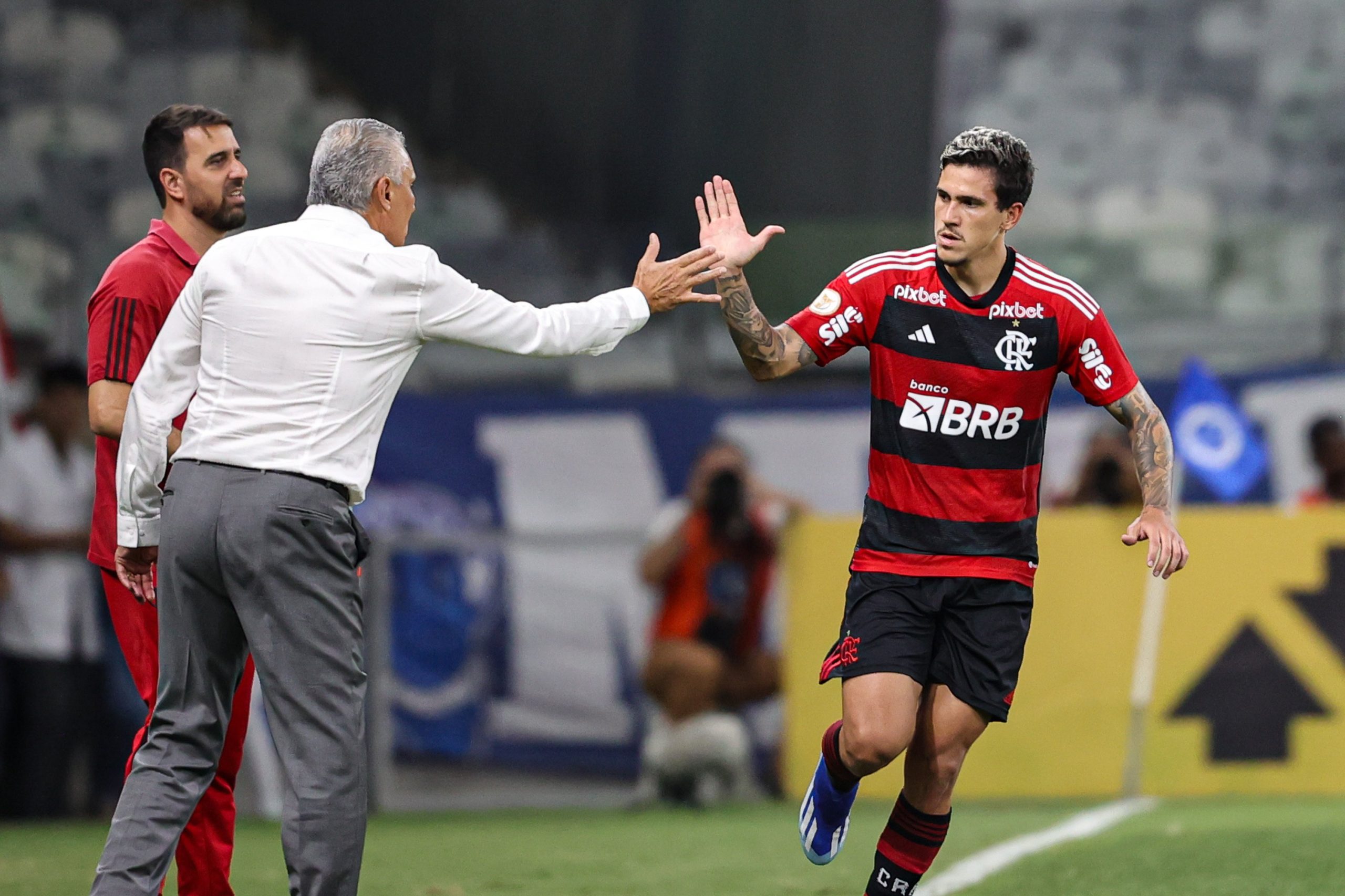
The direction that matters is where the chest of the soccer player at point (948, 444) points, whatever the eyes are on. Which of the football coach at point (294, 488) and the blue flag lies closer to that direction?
the football coach

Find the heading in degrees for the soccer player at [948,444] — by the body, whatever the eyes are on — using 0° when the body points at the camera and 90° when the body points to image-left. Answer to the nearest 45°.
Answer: approximately 0°

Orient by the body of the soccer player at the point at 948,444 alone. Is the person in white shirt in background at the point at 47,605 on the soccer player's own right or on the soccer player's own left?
on the soccer player's own right

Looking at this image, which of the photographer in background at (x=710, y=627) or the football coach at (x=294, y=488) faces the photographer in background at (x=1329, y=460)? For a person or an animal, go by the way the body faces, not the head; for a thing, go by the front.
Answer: the football coach

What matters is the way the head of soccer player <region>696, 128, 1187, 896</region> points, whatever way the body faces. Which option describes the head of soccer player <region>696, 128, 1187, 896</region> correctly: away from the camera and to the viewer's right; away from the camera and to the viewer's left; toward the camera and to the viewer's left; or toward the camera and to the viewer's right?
toward the camera and to the viewer's left

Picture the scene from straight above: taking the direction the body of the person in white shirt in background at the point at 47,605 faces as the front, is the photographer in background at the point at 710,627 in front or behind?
in front

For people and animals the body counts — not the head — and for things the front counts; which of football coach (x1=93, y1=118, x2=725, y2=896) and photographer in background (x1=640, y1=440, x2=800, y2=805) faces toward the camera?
the photographer in background

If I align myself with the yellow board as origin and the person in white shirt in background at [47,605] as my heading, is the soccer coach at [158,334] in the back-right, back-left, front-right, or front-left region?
front-left

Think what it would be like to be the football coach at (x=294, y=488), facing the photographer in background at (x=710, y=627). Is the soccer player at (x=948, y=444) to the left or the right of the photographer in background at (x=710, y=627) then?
right

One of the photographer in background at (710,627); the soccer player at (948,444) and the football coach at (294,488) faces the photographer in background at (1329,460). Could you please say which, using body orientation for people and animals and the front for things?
the football coach

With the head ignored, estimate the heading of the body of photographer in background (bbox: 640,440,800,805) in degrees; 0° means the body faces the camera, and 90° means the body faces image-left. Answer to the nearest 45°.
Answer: approximately 0°

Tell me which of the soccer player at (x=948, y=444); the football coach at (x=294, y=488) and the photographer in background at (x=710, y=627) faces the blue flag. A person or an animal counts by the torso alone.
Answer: the football coach

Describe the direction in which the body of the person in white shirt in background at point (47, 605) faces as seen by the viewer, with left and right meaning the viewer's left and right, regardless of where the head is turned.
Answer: facing the viewer and to the right of the viewer

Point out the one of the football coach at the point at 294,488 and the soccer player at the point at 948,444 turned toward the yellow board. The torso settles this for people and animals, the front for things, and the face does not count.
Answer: the football coach

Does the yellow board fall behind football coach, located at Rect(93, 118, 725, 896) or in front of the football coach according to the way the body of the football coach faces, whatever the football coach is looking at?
in front

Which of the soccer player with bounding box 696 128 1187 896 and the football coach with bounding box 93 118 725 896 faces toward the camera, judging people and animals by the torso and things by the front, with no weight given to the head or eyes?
the soccer player

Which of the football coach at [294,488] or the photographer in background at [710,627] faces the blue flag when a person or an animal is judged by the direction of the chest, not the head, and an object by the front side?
the football coach

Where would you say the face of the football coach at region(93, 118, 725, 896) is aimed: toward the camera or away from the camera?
away from the camera

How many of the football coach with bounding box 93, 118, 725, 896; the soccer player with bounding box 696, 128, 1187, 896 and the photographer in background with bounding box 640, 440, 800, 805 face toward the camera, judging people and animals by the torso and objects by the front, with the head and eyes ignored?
2

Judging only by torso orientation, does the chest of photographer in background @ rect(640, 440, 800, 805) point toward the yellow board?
no

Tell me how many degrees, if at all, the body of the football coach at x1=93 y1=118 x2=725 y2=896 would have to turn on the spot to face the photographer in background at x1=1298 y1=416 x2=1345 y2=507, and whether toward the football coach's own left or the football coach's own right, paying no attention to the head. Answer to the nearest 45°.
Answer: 0° — they already face them
